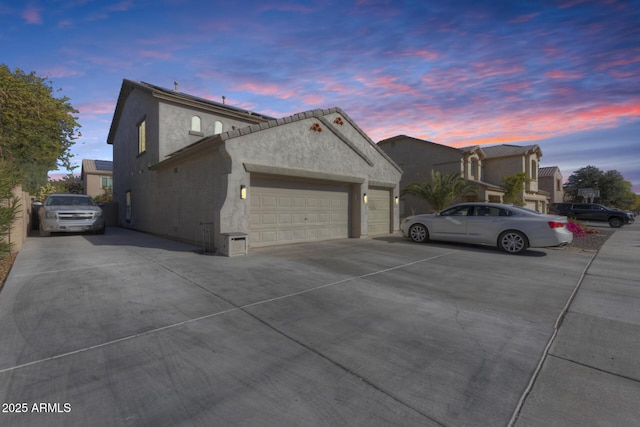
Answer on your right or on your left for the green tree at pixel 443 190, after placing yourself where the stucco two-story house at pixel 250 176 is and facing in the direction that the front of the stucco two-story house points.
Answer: on your left

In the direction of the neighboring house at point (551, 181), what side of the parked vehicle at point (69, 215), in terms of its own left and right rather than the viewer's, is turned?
left

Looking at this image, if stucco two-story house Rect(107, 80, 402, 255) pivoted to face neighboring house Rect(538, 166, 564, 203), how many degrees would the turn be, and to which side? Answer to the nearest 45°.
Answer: approximately 90° to its left

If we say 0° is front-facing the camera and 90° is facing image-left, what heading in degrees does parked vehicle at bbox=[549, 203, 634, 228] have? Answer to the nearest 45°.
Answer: approximately 270°

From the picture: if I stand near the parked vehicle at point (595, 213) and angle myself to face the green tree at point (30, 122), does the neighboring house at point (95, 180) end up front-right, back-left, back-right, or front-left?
front-right

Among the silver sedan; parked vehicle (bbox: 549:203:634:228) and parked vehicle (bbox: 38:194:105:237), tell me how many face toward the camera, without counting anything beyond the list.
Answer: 1

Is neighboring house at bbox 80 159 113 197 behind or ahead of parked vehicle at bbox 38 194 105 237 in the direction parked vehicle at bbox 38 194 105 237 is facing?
behind

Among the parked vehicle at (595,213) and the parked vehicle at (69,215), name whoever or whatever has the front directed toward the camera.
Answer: the parked vehicle at (69,215)

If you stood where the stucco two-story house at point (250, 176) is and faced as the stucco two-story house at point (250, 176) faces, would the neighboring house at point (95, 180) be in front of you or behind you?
behind

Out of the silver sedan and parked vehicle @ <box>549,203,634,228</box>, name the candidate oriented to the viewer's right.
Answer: the parked vehicle

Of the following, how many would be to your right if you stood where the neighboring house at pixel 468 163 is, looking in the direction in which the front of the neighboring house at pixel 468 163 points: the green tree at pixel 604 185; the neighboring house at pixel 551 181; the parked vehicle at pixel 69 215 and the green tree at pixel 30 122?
2

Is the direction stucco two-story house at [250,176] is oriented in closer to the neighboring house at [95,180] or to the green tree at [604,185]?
the green tree

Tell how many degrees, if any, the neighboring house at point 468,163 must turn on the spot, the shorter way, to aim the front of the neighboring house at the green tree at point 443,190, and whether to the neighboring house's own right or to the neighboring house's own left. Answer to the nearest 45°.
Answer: approximately 45° to the neighboring house's own right
